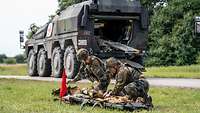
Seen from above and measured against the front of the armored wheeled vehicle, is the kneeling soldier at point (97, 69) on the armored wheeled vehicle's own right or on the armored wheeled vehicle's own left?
on the armored wheeled vehicle's own left

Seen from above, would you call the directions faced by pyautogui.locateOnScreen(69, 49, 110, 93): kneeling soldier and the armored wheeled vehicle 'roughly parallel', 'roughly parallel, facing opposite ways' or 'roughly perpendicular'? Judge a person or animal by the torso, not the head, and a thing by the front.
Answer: roughly perpendicular

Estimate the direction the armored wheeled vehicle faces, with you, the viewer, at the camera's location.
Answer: facing away from the viewer and to the left of the viewer

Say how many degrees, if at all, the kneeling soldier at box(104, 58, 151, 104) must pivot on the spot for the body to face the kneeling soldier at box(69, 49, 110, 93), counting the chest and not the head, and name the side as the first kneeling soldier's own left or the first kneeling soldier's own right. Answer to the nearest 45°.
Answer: approximately 45° to the first kneeling soldier's own right

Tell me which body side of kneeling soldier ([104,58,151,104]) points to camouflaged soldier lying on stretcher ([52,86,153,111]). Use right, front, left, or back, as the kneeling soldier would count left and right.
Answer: front

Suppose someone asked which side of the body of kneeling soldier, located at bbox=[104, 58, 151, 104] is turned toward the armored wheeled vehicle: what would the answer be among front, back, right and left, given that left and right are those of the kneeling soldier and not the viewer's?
right

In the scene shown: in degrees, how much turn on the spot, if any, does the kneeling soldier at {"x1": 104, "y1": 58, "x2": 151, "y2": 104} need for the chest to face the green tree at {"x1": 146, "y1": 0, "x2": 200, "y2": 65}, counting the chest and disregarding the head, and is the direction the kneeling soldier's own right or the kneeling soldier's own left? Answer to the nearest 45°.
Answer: approximately 90° to the kneeling soldier's own right

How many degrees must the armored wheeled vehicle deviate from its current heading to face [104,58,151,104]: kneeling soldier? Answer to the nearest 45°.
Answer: approximately 135° to its left

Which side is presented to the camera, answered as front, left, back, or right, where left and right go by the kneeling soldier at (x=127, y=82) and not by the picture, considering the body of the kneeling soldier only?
left

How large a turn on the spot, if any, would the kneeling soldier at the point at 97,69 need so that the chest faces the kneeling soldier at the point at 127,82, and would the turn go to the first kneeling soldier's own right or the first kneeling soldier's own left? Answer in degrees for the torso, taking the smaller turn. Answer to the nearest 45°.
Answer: approximately 90° to the first kneeling soldier's own left
